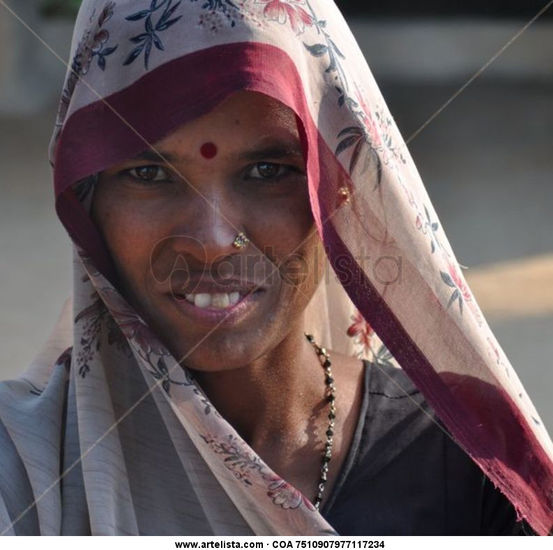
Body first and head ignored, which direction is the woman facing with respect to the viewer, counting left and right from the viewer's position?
facing the viewer

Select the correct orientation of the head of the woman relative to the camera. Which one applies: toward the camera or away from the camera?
toward the camera
